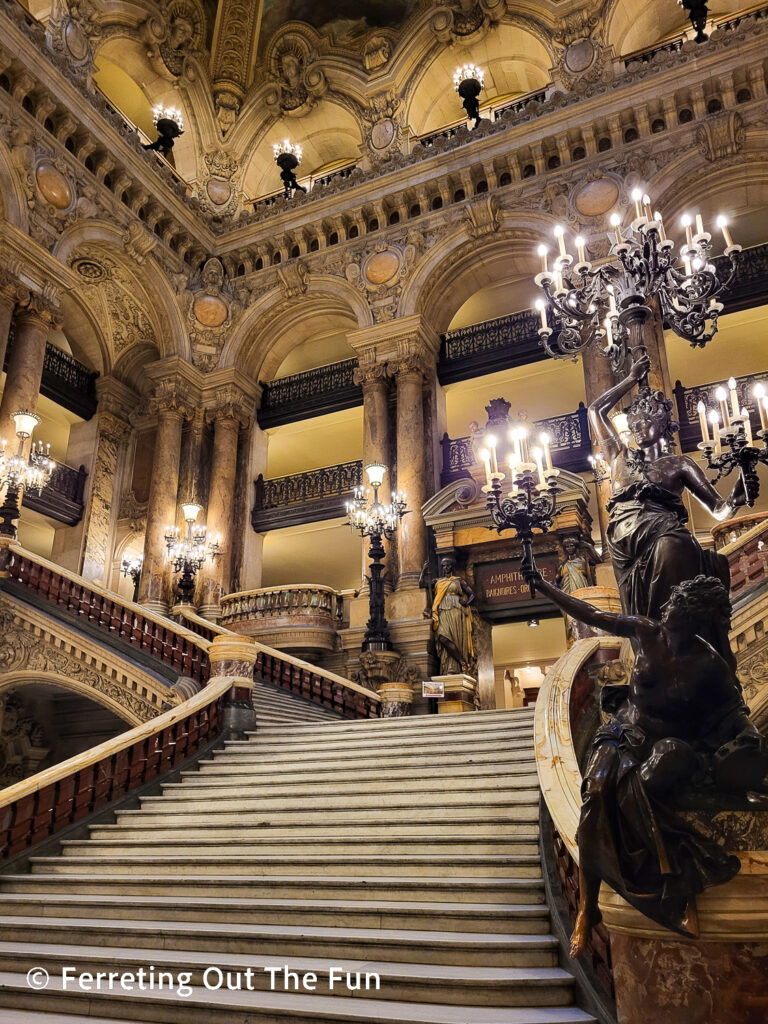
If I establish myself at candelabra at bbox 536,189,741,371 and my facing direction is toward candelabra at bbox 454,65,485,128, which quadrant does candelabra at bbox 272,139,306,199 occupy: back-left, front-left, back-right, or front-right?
front-left

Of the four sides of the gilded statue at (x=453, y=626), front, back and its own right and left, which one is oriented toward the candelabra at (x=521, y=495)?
front

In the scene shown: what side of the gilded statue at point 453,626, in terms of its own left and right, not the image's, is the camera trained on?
front

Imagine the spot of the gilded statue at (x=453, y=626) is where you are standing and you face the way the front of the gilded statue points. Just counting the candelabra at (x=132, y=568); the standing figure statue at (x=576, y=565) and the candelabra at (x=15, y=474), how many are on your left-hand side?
1

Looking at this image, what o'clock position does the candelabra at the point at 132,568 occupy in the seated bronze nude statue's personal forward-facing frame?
The candelabra is roughly at 3 o'clock from the seated bronze nude statue.

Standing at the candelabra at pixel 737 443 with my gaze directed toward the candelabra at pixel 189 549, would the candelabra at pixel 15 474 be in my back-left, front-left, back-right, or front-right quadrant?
front-left

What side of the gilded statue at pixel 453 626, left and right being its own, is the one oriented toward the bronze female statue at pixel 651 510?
front

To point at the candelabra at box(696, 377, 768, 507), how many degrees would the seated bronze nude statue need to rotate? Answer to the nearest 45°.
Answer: approximately 135° to its right

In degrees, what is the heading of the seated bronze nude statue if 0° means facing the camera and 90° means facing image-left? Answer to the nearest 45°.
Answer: approximately 45°

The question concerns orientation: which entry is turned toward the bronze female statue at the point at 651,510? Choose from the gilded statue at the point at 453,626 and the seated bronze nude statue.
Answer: the gilded statue

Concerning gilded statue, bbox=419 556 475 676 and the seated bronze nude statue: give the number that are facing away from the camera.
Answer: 0
